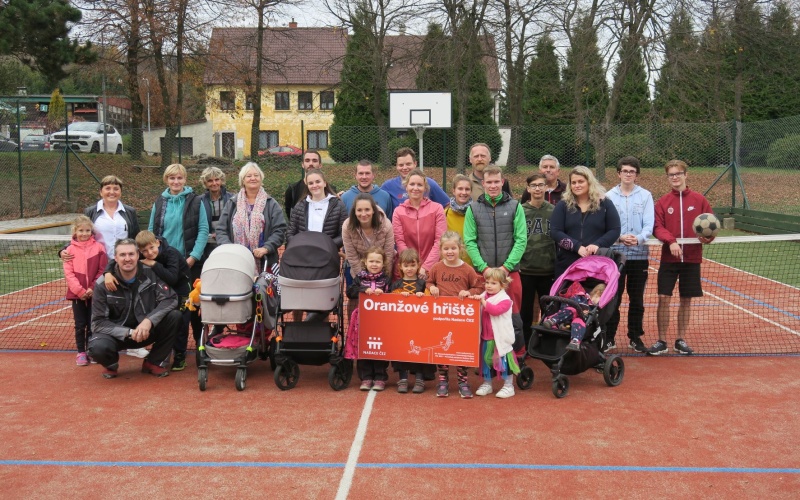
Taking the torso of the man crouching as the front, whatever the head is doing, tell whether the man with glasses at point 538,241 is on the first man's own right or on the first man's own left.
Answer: on the first man's own left

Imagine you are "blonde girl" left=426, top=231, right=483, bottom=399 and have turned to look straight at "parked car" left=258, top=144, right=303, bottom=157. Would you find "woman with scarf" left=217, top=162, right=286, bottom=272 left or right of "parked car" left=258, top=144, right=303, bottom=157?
left

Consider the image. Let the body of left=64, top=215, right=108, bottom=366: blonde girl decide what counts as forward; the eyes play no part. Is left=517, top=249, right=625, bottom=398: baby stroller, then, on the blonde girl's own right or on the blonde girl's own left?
on the blonde girl's own left

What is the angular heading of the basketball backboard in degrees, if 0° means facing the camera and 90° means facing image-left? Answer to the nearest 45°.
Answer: approximately 0°

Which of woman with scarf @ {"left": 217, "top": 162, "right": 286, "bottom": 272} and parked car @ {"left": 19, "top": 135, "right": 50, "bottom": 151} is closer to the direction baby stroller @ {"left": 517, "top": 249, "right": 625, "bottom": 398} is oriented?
the woman with scarf

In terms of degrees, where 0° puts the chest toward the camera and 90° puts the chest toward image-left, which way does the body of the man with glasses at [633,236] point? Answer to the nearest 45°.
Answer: approximately 0°
